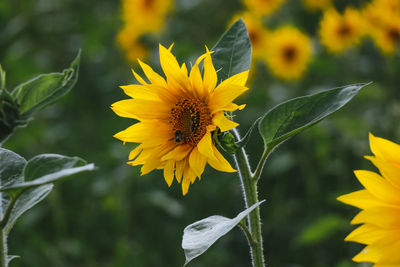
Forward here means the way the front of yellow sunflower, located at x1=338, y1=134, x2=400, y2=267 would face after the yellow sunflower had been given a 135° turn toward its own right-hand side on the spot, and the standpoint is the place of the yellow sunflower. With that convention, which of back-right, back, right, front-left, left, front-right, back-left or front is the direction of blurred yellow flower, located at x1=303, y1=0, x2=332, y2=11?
front-right

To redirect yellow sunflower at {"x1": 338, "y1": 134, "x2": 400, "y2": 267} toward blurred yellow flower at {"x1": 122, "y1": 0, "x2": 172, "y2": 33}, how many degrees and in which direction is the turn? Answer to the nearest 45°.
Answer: approximately 135° to its right

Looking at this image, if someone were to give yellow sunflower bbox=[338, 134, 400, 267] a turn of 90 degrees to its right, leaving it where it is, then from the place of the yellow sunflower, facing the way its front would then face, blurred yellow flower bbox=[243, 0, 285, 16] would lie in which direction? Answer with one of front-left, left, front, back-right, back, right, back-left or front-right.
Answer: right

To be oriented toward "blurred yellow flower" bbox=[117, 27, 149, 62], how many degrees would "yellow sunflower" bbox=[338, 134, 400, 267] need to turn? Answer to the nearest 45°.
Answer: approximately 135° to its right

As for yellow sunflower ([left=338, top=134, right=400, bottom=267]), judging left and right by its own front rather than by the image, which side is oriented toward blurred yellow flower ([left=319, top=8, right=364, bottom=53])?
back

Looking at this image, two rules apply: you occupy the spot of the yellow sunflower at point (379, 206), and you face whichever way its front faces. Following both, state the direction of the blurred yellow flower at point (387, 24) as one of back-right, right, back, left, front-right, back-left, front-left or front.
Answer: back

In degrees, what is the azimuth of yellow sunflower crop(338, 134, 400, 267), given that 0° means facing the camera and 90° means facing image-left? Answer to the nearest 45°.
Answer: approximately 0°
